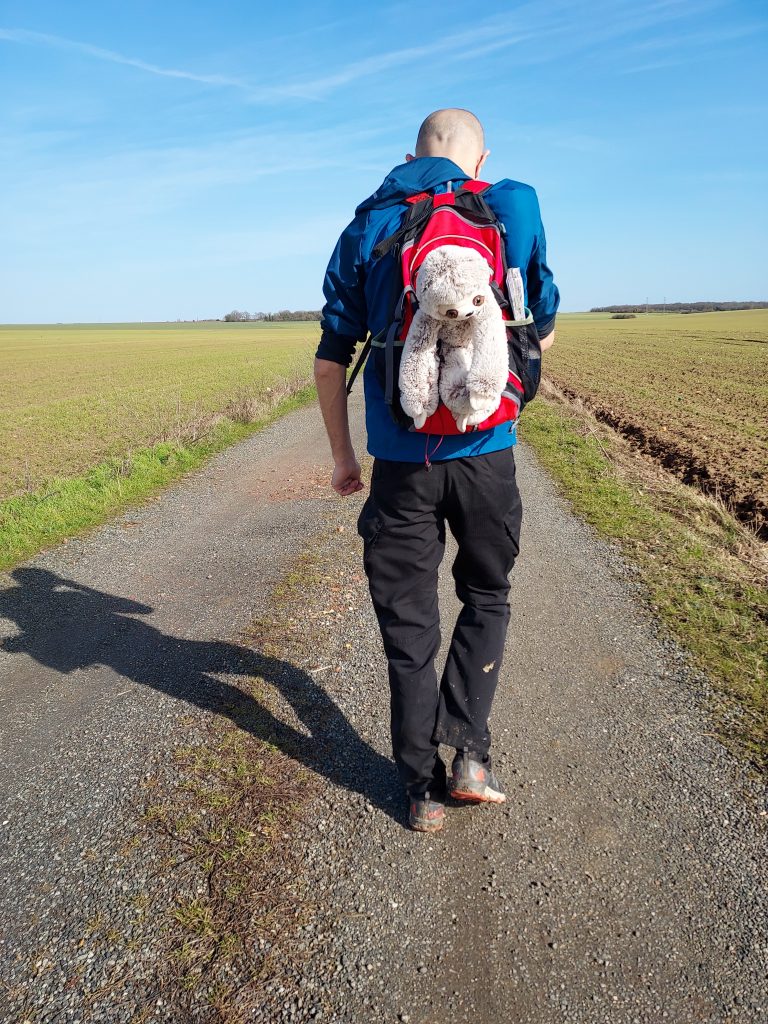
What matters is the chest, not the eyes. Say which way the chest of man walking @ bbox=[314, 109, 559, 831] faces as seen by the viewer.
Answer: away from the camera
